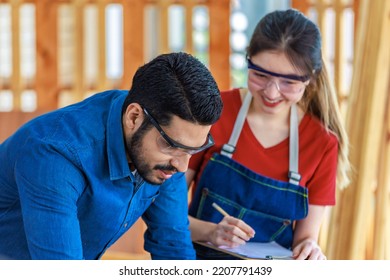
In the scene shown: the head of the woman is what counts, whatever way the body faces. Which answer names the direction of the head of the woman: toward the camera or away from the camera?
toward the camera

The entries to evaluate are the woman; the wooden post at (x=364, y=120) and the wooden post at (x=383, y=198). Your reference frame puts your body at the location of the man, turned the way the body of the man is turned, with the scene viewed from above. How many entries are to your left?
3

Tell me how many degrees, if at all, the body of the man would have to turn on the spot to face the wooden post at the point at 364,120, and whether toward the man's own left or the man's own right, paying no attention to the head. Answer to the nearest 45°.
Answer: approximately 90° to the man's own left

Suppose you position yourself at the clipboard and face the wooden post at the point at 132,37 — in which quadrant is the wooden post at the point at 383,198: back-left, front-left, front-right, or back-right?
front-right

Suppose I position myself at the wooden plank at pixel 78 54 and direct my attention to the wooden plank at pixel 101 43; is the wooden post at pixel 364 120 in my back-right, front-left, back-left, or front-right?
front-right

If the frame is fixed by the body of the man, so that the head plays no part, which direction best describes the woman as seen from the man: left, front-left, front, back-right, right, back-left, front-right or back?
left

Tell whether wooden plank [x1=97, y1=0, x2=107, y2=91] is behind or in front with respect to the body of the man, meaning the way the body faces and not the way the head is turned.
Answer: behind

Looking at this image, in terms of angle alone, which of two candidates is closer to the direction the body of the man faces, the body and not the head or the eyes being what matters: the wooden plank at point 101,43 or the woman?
the woman

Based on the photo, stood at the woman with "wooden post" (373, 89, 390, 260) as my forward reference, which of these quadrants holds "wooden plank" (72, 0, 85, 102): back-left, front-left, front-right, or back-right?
front-left

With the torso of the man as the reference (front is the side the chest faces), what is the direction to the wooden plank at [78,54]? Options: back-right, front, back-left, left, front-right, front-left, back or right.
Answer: back-left

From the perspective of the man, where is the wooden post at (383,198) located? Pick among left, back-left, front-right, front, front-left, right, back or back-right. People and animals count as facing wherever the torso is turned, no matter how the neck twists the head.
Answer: left

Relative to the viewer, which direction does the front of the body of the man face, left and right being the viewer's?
facing the viewer and to the right of the viewer

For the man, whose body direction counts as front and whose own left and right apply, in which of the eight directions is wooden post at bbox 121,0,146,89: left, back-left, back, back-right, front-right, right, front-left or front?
back-left

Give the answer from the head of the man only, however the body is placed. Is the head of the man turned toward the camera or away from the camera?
toward the camera
